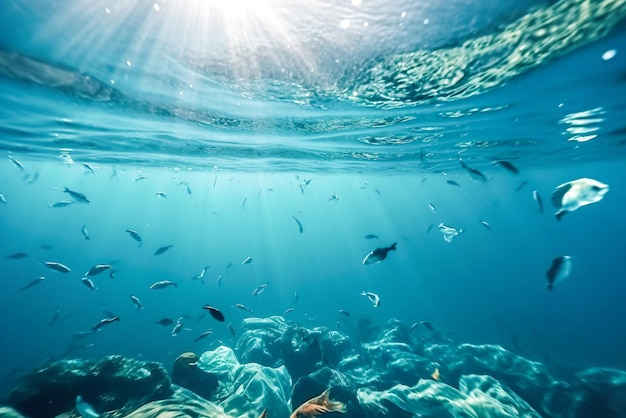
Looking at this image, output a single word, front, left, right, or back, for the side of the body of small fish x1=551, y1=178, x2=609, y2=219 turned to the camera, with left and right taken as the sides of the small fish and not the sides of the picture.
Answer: right

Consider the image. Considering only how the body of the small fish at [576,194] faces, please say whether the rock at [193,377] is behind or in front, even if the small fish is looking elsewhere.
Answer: behind
